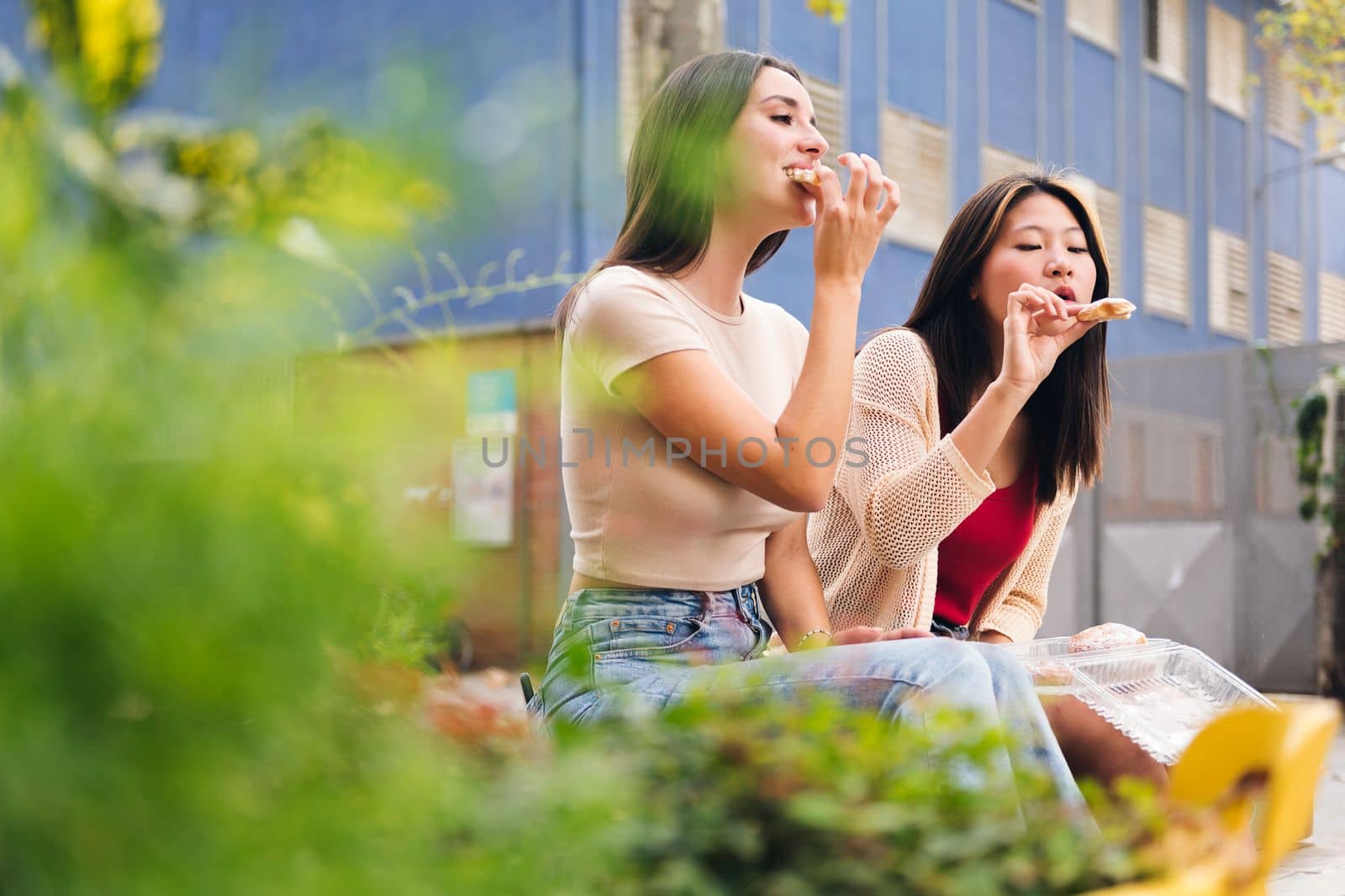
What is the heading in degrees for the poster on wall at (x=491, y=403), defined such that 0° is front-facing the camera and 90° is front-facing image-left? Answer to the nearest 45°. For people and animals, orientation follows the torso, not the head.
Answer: approximately 0°

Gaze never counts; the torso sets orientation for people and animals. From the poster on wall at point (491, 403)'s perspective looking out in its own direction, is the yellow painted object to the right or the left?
on its left
